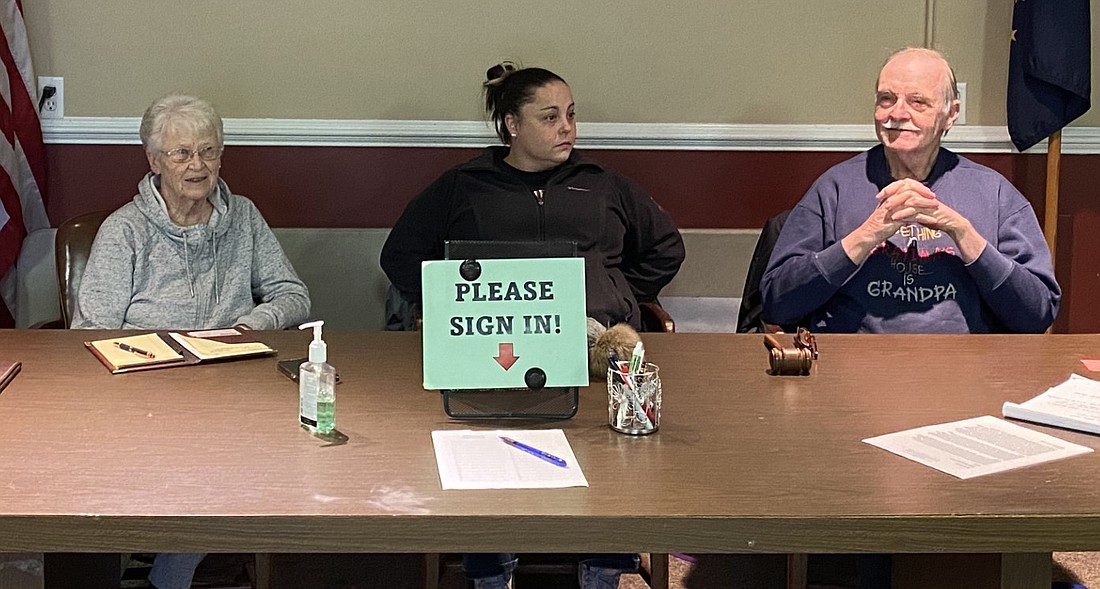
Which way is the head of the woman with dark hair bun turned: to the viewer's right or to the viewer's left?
to the viewer's right

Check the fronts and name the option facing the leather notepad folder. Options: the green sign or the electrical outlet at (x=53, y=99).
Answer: the electrical outlet

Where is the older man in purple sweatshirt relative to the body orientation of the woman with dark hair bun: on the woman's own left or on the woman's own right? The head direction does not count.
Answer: on the woman's own left

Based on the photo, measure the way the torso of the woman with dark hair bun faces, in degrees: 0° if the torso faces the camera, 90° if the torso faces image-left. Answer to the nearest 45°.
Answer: approximately 0°

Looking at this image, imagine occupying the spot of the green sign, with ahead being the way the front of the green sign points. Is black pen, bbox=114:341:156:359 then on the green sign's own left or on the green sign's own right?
on the green sign's own right

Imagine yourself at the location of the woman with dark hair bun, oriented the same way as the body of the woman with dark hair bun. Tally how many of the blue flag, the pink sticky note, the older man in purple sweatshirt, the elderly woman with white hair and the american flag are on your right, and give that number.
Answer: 2

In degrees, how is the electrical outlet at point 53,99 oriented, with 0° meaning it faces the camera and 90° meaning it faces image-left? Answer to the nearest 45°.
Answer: approximately 0°

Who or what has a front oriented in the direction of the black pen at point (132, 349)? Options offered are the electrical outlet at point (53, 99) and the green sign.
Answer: the electrical outlet

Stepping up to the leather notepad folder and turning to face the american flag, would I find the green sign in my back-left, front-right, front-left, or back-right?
back-right
